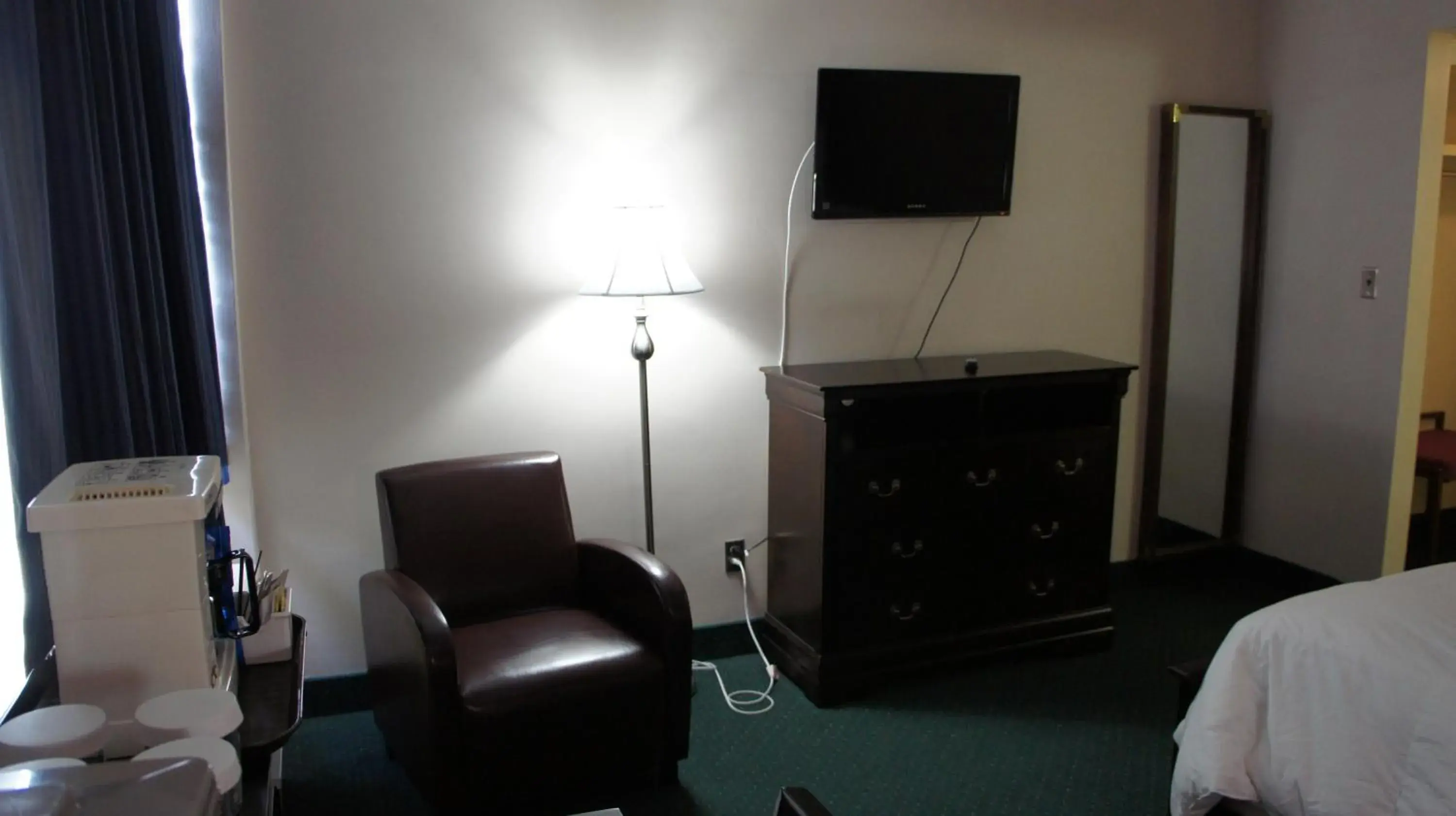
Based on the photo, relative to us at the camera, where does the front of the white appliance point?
facing to the right of the viewer

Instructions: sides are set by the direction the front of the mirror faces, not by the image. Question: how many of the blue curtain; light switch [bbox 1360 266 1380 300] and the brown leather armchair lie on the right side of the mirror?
2

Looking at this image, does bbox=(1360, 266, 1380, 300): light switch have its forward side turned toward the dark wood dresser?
yes

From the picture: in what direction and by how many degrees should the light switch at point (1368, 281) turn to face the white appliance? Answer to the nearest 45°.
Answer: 0° — it already faces it

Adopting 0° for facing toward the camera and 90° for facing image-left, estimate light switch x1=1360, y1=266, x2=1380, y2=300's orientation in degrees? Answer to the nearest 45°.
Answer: approximately 45°

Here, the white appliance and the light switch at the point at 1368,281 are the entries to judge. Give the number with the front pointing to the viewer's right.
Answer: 1

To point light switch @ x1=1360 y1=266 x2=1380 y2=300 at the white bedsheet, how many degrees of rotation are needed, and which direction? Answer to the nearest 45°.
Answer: approximately 45° to its left

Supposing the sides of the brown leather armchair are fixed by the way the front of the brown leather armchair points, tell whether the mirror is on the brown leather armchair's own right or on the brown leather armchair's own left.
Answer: on the brown leather armchair's own left

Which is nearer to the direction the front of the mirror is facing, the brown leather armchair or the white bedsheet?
the white bedsheet

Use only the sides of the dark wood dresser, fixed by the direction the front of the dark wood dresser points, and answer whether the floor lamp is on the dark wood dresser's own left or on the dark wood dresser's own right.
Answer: on the dark wood dresser's own right

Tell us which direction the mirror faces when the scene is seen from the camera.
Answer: facing the viewer and to the right of the viewer

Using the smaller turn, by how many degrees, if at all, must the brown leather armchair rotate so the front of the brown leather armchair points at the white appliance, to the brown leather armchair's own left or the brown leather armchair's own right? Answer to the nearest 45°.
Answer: approximately 90° to the brown leather armchair's own right
